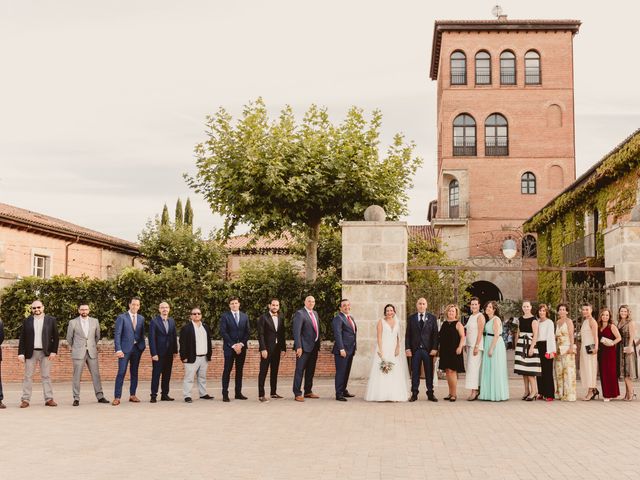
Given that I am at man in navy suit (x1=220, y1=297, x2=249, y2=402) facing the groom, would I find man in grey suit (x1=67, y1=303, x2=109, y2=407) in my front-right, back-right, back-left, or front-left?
back-right

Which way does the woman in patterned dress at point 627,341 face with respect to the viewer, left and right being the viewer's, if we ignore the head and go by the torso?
facing the viewer and to the left of the viewer

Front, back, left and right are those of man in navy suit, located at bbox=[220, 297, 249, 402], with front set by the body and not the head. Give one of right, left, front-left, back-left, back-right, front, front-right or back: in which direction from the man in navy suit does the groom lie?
left

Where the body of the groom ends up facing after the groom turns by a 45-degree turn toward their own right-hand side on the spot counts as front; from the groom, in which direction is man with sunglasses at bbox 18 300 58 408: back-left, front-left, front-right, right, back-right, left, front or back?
front-right

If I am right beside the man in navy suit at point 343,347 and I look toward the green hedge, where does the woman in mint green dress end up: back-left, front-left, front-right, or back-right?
back-right

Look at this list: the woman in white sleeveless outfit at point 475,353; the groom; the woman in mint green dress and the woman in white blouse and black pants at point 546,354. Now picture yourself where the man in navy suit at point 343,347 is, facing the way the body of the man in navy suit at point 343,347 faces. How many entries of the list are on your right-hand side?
0

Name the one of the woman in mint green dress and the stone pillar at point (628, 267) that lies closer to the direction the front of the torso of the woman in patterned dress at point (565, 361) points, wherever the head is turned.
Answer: the woman in mint green dress

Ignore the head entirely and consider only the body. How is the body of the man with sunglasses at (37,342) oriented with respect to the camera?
toward the camera

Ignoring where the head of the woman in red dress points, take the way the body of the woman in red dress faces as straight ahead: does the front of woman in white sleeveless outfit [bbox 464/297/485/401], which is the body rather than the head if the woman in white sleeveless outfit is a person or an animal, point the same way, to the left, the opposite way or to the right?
the same way

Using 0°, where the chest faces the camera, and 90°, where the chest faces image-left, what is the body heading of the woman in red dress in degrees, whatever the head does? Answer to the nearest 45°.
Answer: approximately 45°

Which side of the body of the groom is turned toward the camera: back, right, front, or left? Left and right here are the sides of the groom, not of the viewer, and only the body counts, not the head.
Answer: front

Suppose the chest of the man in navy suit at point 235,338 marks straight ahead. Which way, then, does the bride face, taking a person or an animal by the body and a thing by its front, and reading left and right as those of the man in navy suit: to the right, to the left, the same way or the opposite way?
the same way

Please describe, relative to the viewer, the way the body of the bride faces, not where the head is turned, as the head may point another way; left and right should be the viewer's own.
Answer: facing the viewer

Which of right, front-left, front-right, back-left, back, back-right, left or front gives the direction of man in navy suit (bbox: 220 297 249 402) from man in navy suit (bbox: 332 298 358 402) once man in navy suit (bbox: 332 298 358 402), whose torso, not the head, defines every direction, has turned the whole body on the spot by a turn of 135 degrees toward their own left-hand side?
left

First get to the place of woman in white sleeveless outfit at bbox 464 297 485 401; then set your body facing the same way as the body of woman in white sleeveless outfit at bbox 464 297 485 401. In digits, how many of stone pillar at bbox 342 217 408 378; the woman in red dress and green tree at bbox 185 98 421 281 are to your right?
2

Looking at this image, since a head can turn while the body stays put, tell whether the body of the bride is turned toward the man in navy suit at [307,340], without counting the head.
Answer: no

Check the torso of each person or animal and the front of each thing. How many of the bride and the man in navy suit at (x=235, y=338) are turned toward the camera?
2

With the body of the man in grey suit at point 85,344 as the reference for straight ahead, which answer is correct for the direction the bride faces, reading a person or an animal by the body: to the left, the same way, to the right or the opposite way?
the same way

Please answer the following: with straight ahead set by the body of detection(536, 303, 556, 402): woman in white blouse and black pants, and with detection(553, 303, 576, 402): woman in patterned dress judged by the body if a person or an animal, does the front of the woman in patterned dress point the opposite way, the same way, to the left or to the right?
the same way
